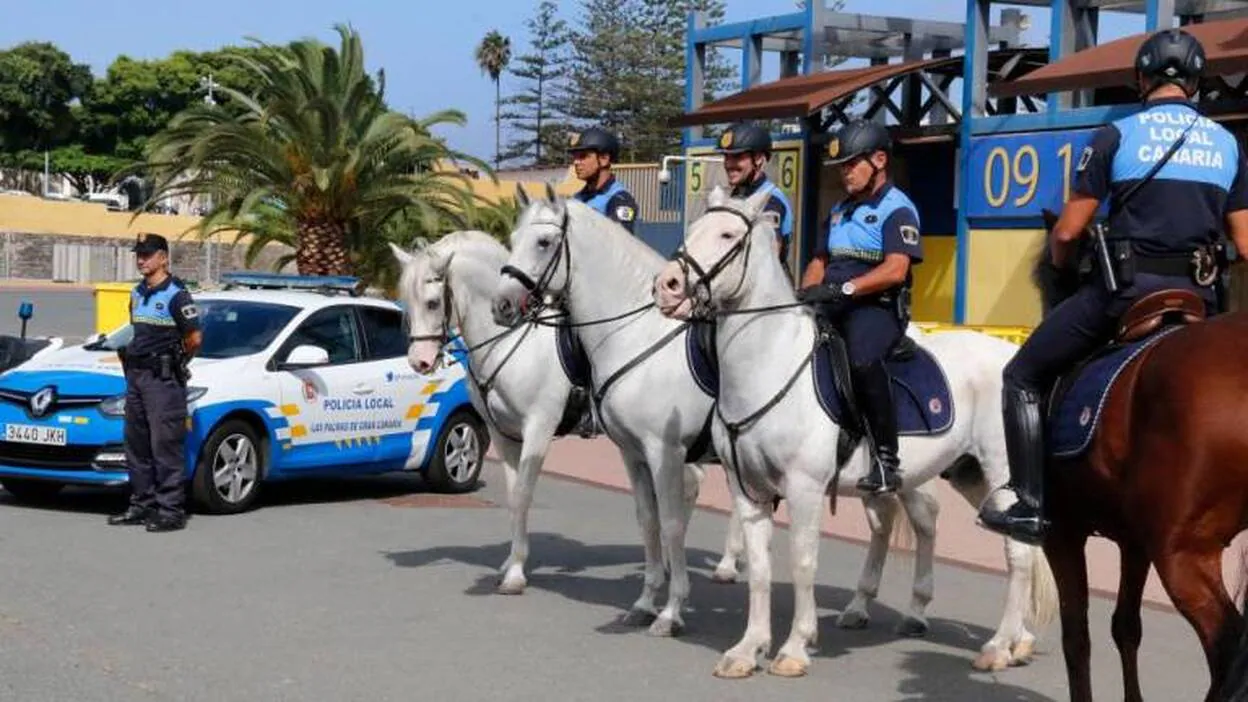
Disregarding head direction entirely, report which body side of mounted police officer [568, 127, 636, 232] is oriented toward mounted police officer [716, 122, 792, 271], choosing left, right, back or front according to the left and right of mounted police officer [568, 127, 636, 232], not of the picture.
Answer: left

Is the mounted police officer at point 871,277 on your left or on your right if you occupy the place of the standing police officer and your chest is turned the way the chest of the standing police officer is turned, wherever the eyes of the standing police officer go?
on your left

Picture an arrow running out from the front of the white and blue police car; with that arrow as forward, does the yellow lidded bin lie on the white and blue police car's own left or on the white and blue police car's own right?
on the white and blue police car's own right

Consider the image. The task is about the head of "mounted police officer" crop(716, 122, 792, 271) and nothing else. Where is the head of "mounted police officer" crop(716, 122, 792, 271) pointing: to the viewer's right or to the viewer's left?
to the viewer's left

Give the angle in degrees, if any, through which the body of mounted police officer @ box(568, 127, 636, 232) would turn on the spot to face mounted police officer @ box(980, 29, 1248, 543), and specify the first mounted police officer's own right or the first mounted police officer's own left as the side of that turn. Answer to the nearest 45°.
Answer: approximately 90° to the first mounted police officer's own left

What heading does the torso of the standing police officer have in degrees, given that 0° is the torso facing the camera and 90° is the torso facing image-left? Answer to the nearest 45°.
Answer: approximately 45°

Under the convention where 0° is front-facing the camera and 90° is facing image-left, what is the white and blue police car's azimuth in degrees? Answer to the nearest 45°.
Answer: approximately 45°

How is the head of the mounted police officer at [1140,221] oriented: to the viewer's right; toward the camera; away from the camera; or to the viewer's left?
away from the camera

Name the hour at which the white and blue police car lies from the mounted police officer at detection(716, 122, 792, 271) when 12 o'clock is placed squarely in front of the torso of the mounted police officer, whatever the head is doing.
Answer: The white and blue police car is roughly at 3 o'clock from the mounted police officer.

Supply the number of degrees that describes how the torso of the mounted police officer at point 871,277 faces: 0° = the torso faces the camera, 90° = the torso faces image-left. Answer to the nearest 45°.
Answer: approximately 45°

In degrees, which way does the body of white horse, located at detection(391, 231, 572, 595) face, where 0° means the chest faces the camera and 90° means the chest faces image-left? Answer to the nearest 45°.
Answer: approximately 45°
